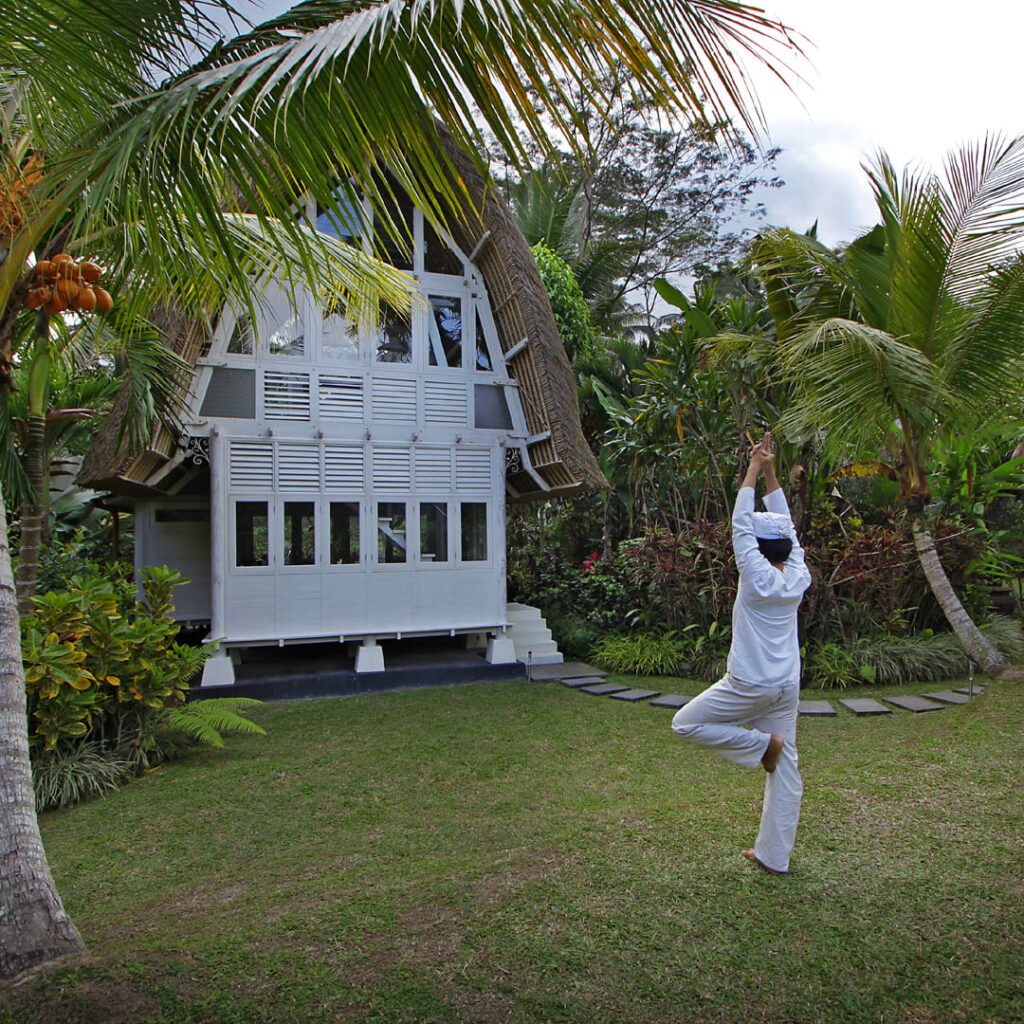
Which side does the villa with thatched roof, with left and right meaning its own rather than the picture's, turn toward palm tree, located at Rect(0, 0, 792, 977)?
front

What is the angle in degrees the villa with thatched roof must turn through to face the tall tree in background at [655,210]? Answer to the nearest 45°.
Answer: approximately 135° to its left

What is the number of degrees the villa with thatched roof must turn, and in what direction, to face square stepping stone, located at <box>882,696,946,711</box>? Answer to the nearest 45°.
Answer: approximately 45° to its left

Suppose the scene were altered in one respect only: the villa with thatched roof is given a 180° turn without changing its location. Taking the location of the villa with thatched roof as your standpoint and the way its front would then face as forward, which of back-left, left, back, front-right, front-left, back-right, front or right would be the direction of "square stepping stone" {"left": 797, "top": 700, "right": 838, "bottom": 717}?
back-right

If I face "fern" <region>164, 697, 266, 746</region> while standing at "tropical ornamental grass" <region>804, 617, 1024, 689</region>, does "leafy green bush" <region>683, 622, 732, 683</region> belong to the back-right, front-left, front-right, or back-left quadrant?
front-right

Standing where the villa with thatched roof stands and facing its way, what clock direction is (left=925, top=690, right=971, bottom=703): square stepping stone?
The square stepping stone is roughly at 10 o'clock from the villa with thatched roof.

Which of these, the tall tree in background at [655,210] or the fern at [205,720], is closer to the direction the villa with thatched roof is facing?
the fern

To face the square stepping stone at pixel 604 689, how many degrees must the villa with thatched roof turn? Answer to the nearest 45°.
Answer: approximately 45° to its left

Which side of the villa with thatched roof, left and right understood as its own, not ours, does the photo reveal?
front

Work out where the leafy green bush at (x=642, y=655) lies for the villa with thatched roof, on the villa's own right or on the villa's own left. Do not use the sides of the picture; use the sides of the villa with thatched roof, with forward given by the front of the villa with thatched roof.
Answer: on the villa's own left

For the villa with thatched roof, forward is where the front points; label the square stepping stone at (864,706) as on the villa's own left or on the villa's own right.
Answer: on the villa's own left
